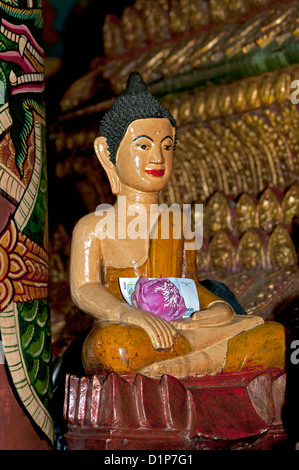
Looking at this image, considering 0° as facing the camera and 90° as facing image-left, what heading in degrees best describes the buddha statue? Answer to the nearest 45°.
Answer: approximately 315°
